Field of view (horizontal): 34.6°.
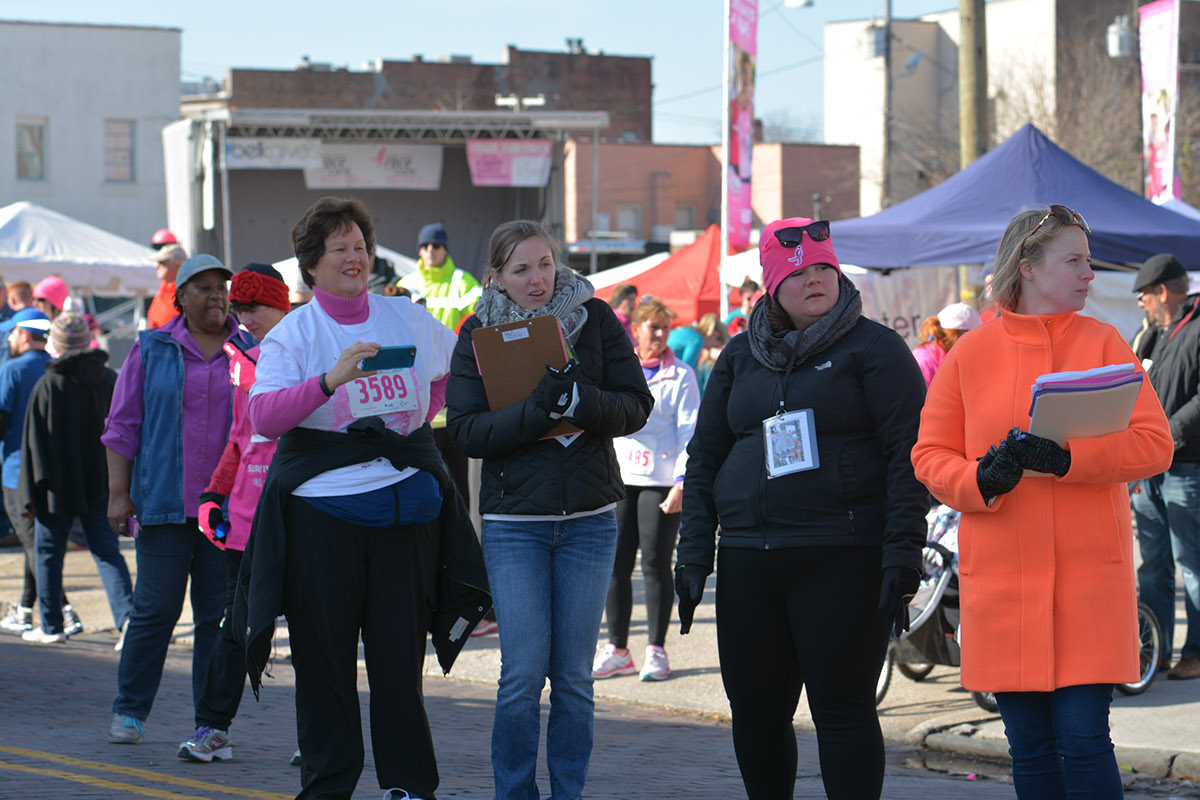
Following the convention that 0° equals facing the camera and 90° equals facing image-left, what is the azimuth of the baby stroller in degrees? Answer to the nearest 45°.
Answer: approximately 45°

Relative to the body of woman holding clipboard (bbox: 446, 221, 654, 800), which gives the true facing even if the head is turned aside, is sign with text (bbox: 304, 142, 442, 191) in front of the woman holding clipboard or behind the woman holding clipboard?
behind

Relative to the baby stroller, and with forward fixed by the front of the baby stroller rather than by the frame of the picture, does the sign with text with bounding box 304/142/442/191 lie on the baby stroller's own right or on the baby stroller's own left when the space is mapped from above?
on the baby stroller's own right

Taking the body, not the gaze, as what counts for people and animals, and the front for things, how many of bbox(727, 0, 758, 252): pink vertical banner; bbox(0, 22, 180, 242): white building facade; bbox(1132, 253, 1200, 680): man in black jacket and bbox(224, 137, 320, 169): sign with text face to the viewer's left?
1

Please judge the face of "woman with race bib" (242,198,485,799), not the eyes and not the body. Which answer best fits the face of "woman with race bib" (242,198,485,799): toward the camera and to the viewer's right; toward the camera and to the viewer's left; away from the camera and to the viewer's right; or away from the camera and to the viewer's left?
toward the camera and to the viewer's right

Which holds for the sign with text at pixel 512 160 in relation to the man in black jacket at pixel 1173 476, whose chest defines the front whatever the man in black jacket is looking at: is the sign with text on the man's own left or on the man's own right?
on the man's own right
